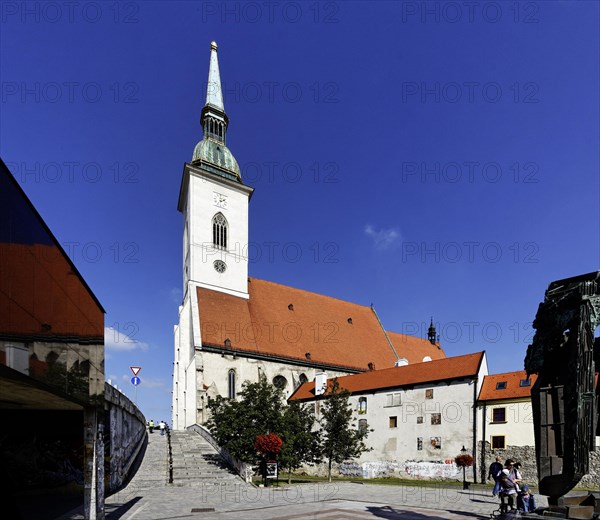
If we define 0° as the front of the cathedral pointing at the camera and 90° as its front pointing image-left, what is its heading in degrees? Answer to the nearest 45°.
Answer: approximately 45°

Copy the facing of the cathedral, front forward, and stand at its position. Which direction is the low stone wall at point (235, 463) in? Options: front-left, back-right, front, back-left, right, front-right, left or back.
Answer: front-left

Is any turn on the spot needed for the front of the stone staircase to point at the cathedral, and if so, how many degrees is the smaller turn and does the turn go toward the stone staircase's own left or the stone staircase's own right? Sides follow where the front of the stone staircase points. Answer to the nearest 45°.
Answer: approximately 180°

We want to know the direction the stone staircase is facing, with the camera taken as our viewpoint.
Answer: facing the viewer

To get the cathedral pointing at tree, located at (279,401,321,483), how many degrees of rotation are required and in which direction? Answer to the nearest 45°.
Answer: approximately 45° to its left

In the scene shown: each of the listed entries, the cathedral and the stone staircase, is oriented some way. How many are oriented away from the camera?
0

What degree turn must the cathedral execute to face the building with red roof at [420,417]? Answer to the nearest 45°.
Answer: approximately 90° to its left
